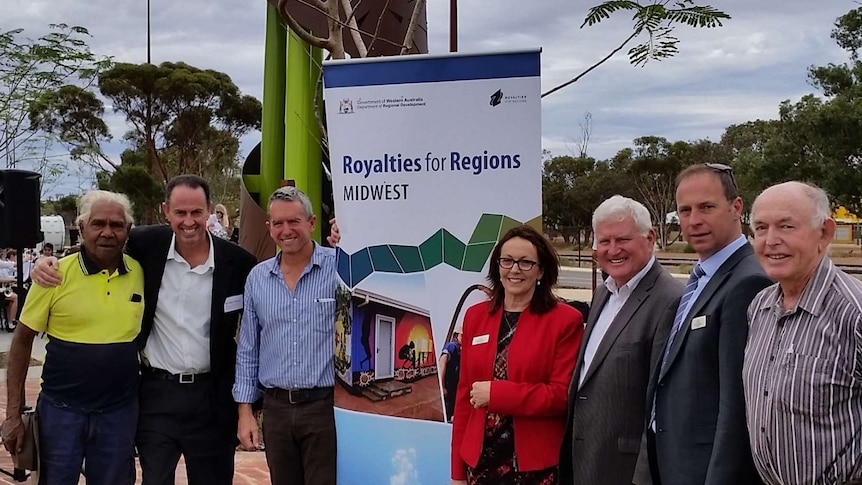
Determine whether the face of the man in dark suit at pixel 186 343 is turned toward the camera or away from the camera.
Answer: toward the camera

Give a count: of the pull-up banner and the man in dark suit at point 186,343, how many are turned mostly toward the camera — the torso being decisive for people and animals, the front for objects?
2

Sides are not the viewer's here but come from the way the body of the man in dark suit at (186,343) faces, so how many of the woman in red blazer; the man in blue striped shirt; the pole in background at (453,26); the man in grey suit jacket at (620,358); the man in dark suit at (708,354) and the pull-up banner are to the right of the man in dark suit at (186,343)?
0

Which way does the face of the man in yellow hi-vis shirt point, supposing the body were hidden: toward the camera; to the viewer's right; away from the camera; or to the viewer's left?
toward the camera

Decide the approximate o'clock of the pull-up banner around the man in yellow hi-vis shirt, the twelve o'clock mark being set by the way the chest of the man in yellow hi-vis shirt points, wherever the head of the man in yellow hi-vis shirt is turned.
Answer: The pull-up banner is roughly at 10 o'clock from the man in yellow hi-vis shirt.

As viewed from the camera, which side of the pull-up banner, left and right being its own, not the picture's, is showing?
front

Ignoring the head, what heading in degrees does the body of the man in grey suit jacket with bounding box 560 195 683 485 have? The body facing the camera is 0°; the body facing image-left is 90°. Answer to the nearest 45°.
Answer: approximately 45°

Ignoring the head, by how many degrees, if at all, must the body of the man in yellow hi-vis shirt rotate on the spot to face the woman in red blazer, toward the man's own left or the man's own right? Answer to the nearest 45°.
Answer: approximately 45° to the man's own left

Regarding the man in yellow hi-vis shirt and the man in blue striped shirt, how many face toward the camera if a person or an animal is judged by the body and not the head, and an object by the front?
2

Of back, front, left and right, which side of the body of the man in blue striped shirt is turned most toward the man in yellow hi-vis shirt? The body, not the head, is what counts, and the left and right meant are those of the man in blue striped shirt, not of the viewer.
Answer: right

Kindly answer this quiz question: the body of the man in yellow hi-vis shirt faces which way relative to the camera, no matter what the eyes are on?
toward the camera

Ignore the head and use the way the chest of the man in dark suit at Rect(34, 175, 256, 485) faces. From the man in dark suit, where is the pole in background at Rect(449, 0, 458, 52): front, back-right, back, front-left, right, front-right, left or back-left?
back-left

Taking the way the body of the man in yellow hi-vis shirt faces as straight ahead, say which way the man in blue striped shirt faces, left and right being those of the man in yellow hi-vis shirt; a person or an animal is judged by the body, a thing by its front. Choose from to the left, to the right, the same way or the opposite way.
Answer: the same way

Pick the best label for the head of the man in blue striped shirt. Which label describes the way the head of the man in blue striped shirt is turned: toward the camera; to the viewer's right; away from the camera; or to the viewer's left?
toward the camera

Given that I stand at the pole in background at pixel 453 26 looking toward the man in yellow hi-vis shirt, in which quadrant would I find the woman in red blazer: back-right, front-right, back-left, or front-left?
front-left

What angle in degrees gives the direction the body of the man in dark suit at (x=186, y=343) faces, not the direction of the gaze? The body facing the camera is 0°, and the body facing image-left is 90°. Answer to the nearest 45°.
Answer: approximately 0°

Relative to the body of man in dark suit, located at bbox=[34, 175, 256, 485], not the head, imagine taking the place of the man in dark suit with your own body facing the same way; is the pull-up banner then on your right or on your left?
on your left

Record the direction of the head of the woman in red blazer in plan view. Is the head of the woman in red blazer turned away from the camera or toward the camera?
toward the camera
